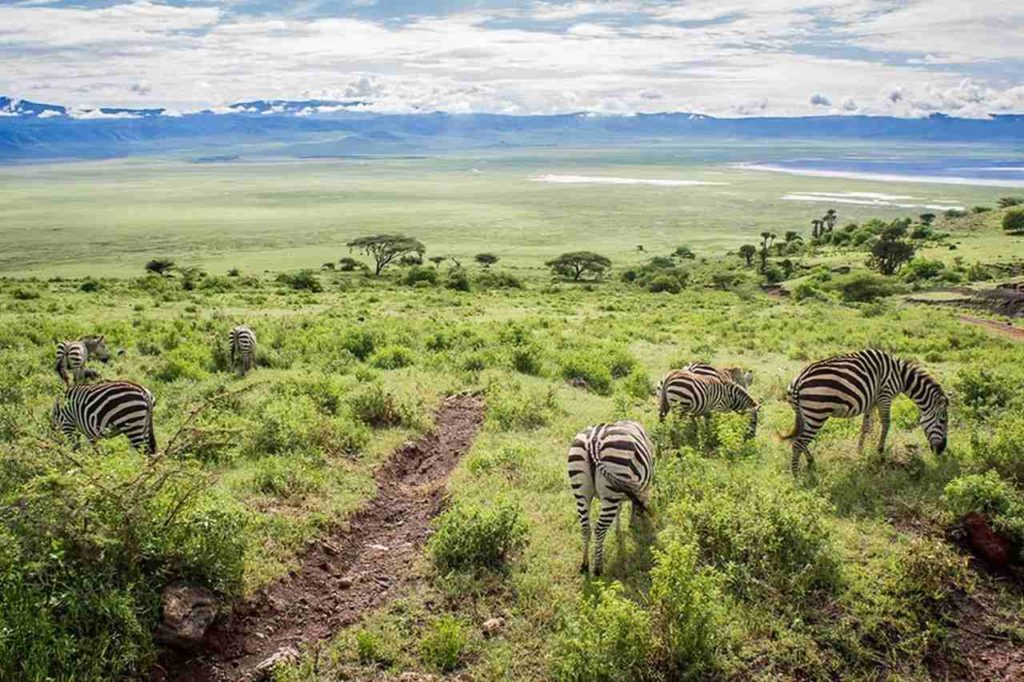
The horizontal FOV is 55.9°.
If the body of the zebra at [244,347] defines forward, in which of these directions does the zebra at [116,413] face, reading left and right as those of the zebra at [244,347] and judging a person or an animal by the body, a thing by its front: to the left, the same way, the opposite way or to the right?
to the left

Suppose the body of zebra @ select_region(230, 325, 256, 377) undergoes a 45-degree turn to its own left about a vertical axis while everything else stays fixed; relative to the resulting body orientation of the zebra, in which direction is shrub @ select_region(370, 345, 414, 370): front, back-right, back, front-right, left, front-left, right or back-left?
back-right

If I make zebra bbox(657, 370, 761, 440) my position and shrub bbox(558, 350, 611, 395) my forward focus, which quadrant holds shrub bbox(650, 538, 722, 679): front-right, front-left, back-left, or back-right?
back-left

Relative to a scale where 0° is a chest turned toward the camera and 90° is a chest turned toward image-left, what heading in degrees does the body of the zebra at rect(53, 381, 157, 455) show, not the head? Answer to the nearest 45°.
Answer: approximately 90°

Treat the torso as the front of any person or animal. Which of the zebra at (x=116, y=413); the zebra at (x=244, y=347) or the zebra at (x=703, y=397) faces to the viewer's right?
the zebra at (x=703, y=397)

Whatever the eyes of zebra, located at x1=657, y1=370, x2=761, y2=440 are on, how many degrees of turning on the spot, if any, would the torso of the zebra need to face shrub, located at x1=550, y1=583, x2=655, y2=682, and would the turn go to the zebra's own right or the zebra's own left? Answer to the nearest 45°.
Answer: approximately 90° to the zebra's own right

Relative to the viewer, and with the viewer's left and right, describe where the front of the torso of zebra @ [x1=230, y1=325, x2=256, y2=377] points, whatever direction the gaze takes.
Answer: facing away from the viewer

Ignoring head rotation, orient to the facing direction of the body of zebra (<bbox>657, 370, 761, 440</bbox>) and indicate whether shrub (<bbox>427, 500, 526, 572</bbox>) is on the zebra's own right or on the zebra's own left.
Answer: on the zebra's own right

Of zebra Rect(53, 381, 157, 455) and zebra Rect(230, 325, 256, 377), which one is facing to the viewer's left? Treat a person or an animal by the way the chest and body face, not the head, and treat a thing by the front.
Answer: zebra Rect(53, 381, 157, 455)

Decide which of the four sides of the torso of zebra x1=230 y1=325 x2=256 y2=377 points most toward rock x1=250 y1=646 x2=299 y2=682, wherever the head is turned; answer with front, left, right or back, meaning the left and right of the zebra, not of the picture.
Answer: back

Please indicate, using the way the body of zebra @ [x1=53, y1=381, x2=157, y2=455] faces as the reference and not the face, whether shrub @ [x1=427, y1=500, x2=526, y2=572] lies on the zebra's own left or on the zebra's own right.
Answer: on the zebra's own left

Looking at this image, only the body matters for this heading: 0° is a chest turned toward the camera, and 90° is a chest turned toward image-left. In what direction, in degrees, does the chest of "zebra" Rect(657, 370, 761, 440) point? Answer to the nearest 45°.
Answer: approximately 270°

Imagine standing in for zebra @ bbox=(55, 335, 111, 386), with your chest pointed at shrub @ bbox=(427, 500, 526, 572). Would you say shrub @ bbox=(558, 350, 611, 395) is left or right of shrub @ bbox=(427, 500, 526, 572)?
left

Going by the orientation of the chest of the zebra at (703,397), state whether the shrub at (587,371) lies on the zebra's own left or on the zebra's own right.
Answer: on the zebra's own left
